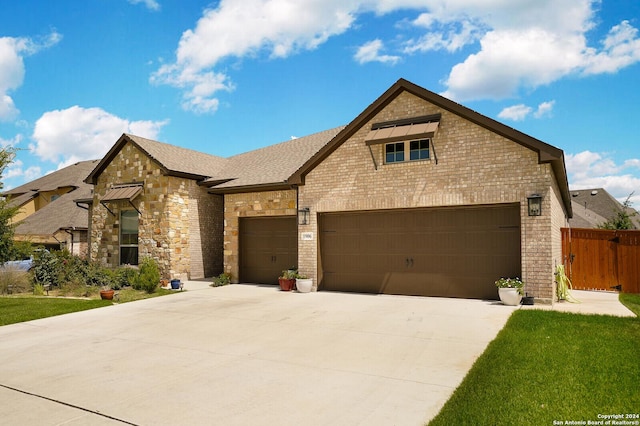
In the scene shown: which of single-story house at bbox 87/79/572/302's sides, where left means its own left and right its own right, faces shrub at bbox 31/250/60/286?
right

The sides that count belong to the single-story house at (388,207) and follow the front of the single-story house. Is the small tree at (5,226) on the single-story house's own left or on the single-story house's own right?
on the single-story house's own right

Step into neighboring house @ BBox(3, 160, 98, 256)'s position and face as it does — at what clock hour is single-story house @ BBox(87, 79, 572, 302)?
The single-story house is roughly at 10 o'clock from the neighboring house.

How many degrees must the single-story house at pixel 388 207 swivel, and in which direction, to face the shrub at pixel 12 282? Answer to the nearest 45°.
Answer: approximately 90° to its right

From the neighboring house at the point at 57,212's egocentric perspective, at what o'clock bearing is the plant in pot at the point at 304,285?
The plant in pot is roughly at 10 o'clock from the neighboring house.

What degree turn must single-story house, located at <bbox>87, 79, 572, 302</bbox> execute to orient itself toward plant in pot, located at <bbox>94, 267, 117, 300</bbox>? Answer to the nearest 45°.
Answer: approximately 90° to its right

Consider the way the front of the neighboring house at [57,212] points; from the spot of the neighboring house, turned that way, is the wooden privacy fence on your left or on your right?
on your left

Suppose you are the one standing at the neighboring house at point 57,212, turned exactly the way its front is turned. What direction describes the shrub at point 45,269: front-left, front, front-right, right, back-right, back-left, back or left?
front-left

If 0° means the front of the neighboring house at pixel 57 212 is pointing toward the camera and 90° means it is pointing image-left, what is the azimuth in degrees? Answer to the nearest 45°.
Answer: approximately 45°

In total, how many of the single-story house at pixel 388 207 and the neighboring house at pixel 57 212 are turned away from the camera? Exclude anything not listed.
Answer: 0

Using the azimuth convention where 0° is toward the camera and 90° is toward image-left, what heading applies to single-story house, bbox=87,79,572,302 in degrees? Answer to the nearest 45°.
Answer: approximately 0°
